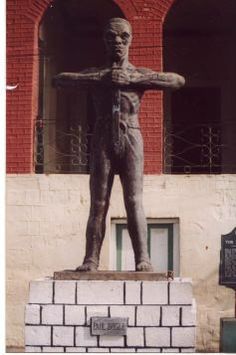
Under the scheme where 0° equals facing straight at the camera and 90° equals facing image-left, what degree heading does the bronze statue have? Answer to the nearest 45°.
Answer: approximately 0°

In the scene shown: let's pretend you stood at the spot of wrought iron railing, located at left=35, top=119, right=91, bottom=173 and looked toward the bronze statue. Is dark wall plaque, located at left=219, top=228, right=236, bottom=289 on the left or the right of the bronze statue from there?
left

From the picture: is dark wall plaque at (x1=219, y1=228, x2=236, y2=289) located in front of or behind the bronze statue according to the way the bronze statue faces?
behind

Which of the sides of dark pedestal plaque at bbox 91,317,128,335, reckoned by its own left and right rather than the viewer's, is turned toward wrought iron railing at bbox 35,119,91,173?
back

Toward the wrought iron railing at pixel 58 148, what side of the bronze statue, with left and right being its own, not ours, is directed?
back

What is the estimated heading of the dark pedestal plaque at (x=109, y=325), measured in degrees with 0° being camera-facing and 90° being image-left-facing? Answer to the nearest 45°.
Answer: approximately 0°

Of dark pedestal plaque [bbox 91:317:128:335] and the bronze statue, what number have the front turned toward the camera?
2

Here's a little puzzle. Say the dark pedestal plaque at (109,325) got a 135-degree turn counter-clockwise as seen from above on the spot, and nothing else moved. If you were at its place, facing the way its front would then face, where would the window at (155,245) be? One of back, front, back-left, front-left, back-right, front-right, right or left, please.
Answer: front-left
